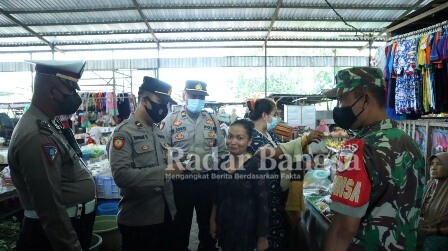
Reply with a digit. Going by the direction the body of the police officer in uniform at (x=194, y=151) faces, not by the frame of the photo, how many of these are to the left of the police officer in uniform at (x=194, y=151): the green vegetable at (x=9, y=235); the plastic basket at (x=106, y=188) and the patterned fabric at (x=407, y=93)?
1

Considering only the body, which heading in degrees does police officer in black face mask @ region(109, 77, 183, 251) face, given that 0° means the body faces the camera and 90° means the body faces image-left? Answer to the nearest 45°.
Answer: approximately 315°

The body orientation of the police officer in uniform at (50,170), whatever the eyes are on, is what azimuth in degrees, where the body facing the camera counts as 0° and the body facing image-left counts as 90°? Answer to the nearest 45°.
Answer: approximately 270°

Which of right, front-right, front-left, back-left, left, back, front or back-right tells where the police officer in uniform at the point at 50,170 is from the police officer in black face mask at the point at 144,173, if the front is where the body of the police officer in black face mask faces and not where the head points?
right

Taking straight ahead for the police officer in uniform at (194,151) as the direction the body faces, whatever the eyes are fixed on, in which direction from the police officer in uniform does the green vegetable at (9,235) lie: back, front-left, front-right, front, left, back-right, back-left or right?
front-right

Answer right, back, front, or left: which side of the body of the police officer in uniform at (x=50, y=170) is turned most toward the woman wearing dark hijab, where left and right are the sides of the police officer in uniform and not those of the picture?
front

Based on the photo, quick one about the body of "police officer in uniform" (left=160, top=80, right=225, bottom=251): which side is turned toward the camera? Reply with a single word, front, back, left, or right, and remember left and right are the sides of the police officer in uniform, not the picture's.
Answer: front

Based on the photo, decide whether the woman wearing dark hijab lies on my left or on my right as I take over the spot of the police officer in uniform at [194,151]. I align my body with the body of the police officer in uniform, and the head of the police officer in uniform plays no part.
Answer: on my left

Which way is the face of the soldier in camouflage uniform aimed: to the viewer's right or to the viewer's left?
to the viewer's left

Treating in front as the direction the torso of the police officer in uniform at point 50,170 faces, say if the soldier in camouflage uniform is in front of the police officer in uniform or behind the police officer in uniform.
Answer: in front

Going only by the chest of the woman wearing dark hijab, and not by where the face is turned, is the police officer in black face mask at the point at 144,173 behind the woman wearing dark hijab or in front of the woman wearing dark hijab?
in front

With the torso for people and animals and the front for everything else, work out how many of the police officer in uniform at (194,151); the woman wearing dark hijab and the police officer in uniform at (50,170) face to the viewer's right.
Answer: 1

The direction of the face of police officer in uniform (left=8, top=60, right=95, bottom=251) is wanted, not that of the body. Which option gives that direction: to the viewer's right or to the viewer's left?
to the viewer's right

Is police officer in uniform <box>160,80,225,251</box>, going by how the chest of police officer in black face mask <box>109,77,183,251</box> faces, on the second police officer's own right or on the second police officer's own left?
on the second police officer's own left
